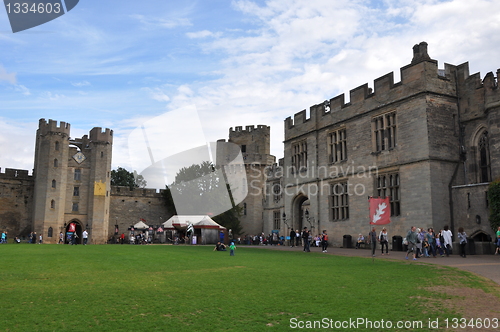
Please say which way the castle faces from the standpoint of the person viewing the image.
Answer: facing the viewer and to the left of the viewer

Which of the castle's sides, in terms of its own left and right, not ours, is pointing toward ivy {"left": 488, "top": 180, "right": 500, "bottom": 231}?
left

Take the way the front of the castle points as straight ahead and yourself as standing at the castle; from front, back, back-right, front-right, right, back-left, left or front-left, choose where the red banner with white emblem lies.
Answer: front
